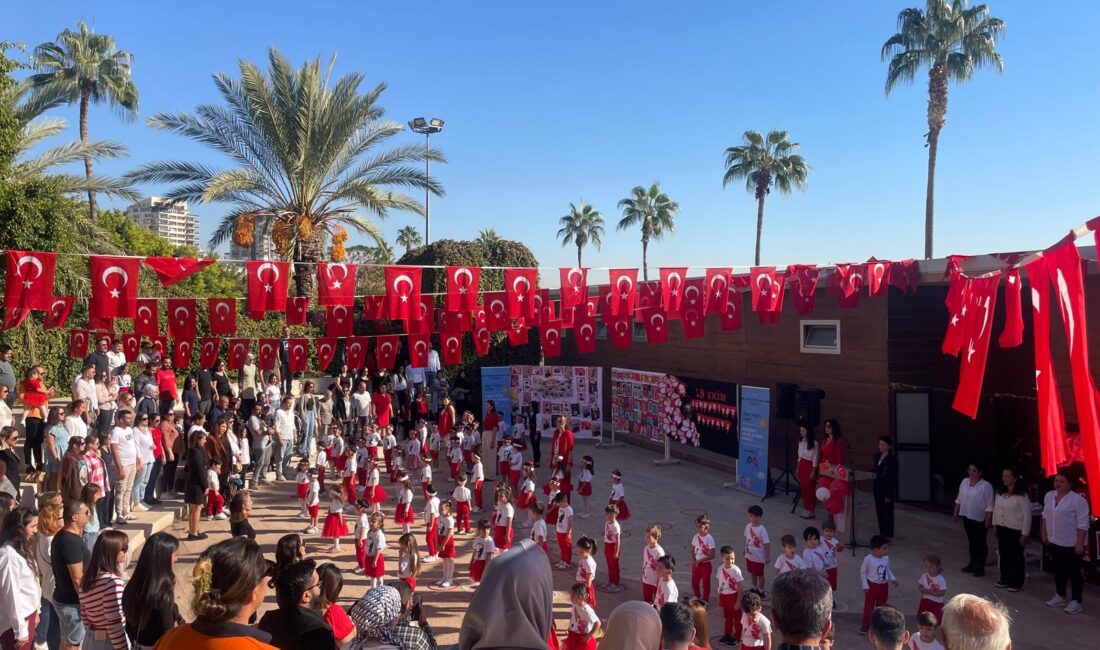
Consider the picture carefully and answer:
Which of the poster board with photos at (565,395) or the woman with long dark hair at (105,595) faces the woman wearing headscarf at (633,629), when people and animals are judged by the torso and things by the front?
the poster board with photos

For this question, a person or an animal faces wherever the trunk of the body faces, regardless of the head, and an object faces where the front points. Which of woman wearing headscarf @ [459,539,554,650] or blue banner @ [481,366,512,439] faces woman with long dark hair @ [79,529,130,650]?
the blue banner

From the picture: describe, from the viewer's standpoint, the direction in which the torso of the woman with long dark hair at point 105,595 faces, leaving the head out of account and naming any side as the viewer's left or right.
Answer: facing away from the viewer and to the right of the viewer

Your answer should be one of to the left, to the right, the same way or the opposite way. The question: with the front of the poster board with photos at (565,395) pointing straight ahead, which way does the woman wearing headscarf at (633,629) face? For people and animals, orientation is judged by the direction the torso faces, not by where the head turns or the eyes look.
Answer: the opposite way

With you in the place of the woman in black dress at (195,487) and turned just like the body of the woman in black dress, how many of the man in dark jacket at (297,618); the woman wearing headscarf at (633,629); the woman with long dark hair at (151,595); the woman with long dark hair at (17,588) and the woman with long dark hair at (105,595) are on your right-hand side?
5

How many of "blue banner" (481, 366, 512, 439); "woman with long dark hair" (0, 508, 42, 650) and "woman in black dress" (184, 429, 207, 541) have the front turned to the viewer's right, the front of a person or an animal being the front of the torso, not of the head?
2

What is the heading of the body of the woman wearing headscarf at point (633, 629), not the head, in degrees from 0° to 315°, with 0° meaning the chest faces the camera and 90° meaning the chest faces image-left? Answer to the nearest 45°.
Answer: approximately 180°

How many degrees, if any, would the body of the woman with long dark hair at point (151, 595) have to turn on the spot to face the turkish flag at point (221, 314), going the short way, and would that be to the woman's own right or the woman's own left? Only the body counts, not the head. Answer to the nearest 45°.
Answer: approximately 45° to the woman's own left

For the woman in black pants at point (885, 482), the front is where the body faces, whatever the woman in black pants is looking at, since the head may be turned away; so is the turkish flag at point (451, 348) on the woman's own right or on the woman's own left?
on the woman's own right

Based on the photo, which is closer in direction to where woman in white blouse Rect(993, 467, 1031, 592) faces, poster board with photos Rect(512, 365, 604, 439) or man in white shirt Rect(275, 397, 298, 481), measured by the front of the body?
the man in white shirt

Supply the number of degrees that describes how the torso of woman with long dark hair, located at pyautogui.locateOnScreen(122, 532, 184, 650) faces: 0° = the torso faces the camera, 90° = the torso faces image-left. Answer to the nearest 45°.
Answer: approximately 225°

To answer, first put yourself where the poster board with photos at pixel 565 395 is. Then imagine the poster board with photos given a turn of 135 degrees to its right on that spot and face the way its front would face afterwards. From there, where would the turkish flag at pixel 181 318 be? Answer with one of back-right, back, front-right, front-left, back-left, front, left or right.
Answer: left

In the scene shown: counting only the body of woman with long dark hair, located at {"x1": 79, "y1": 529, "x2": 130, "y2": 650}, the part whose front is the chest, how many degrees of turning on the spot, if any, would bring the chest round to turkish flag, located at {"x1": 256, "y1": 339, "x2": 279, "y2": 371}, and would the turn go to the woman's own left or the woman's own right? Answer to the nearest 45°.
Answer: approximately 45° to the woman's own left

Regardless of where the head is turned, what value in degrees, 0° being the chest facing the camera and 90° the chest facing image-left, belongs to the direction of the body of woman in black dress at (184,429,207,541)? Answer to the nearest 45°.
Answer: approximately 270°

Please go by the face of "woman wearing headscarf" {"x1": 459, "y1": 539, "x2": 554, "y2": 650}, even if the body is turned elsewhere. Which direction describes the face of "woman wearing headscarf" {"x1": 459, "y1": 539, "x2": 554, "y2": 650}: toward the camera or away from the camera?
away from the camera
